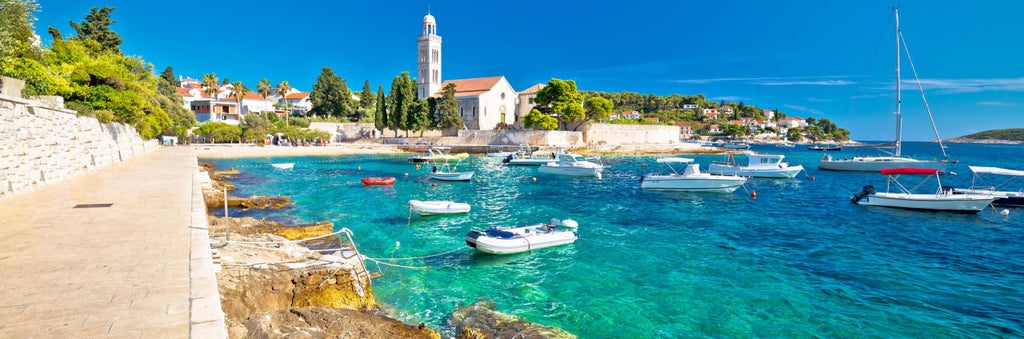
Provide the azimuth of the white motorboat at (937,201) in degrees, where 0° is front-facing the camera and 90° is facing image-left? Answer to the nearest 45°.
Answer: approximately 270°

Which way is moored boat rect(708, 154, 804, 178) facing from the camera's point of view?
to the viewer's right

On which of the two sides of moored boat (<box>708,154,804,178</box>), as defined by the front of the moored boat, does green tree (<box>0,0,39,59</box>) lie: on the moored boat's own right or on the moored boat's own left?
on the moored boat's own right

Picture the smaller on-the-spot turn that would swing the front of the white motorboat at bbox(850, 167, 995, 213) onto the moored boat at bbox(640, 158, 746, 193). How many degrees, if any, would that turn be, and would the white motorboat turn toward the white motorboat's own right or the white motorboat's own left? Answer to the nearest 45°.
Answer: approximately 180°

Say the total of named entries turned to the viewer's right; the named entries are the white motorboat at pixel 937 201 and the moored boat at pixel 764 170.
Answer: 2
